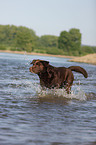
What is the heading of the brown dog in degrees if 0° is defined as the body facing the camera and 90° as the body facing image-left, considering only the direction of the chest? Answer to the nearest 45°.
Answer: approximately 90°
